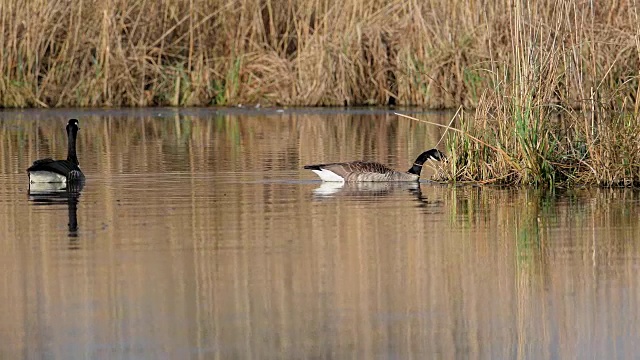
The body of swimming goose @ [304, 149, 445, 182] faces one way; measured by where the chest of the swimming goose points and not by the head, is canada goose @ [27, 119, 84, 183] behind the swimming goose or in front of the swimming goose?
behind

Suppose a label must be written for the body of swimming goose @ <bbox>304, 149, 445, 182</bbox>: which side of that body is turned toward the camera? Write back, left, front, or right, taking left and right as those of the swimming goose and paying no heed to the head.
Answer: right
